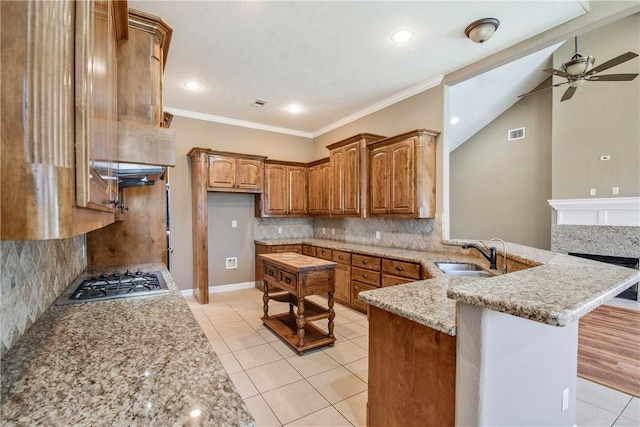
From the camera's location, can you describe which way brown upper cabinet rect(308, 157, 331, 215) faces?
facing the viewer and to the left of the viewer

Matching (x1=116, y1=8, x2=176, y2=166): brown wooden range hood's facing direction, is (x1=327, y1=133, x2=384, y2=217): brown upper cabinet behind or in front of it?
in front

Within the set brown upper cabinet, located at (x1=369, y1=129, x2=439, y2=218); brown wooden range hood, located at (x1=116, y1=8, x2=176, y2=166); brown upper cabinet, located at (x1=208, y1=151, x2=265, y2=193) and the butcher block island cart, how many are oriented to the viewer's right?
1

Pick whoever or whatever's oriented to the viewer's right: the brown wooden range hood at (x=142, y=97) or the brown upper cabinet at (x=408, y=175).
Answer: the brown wooden range hood at (x=142, y=97)

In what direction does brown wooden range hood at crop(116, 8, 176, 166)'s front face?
to the viewer's right

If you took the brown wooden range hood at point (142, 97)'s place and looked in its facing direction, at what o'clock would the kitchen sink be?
The kitchen sink is roughly at 12 o'clock from the brown wooden range hood.

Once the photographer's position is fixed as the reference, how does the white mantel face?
facing the viewer

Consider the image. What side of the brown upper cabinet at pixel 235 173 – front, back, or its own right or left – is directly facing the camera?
front

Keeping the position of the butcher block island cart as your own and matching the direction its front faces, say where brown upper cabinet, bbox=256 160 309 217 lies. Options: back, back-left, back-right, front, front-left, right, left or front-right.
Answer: back-right

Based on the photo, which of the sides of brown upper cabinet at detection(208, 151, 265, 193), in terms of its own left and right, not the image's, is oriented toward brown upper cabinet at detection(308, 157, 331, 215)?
left

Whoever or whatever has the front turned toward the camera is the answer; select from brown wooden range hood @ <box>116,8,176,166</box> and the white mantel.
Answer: the white mantel

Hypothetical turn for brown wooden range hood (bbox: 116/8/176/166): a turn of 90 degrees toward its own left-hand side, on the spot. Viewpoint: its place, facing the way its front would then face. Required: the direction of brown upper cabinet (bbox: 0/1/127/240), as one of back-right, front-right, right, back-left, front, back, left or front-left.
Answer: back

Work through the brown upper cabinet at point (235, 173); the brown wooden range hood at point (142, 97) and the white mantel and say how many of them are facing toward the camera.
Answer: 2

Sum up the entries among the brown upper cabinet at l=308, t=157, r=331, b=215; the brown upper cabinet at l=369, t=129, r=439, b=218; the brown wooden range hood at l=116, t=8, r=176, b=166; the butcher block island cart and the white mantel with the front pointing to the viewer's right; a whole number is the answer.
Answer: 1
